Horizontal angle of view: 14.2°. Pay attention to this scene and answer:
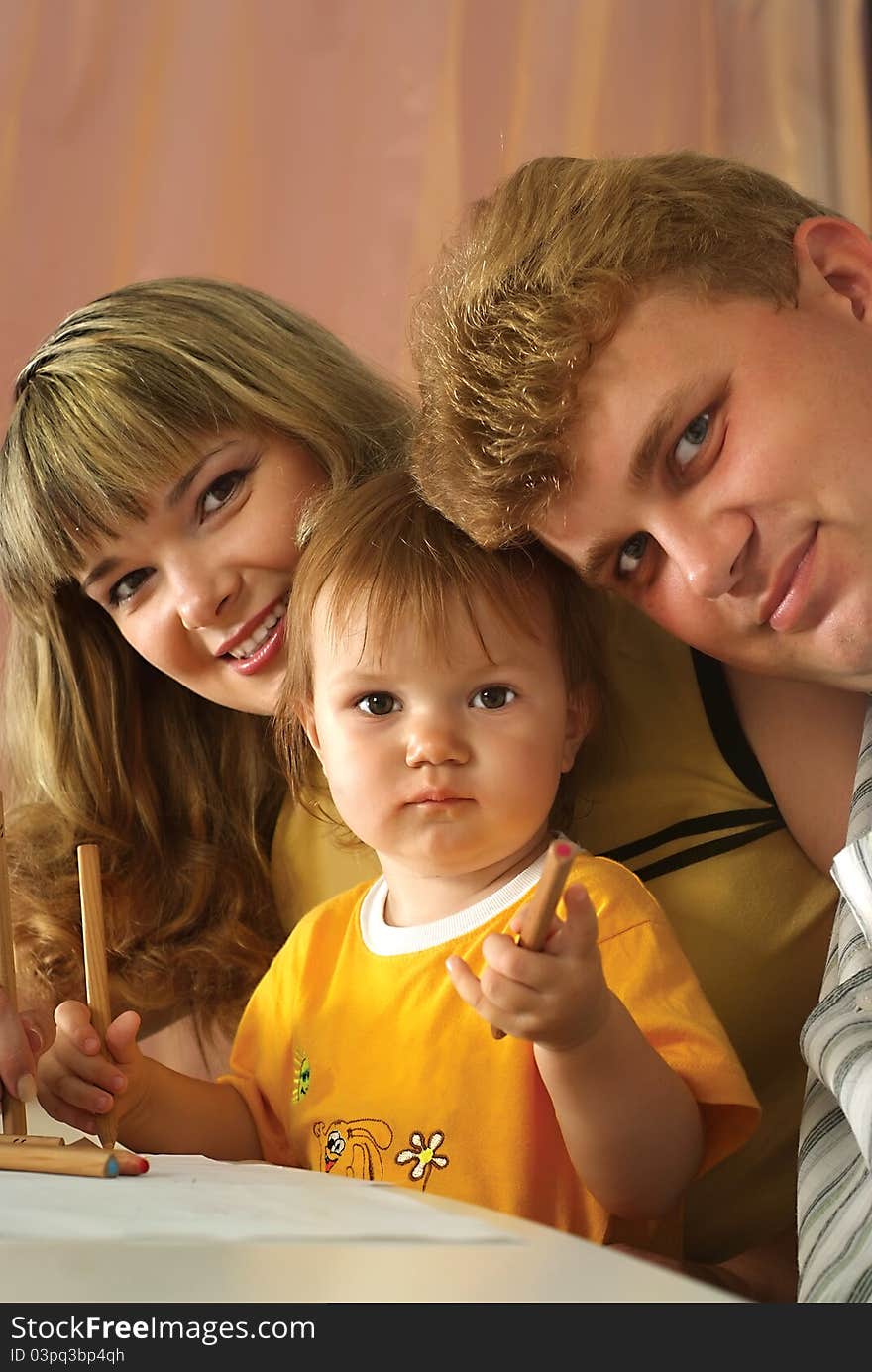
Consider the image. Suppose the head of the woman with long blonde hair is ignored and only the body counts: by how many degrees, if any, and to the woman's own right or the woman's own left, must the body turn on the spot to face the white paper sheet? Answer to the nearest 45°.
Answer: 0° — they already face it

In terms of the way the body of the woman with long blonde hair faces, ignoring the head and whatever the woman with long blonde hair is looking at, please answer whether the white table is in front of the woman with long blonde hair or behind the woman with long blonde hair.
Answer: in front

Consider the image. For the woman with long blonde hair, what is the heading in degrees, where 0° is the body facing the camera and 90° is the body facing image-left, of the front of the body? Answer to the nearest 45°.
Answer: approximately 0°
